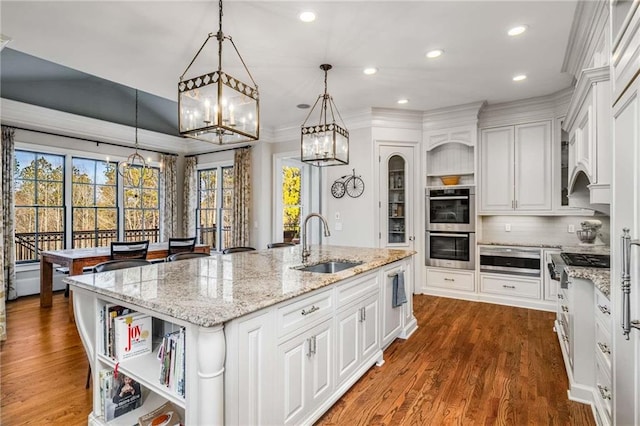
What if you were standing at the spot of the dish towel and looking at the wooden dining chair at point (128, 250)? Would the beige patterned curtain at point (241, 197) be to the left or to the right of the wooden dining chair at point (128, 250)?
right

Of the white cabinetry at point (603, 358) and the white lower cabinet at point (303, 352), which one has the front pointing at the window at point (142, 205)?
the white cabinetry

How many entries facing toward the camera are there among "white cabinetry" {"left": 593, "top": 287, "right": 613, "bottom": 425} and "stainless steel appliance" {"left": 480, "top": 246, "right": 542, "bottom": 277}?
1

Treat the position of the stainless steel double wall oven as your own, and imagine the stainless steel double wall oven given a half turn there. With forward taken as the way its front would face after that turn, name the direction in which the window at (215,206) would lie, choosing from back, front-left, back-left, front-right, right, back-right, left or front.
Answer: left

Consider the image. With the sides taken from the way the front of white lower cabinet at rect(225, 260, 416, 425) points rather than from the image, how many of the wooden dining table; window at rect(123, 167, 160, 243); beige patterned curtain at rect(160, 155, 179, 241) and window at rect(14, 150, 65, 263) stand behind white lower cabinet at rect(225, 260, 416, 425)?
4

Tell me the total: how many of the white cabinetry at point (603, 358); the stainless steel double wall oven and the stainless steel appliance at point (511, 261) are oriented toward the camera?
2

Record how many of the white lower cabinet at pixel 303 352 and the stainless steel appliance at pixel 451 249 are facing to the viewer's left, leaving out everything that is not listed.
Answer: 0

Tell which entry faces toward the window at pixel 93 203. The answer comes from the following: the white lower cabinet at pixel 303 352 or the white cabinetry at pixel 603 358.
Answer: the white cabinetry

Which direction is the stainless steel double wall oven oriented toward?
toward the camera

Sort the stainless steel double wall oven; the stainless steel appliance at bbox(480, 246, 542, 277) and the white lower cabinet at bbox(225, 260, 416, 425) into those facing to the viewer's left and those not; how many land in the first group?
0

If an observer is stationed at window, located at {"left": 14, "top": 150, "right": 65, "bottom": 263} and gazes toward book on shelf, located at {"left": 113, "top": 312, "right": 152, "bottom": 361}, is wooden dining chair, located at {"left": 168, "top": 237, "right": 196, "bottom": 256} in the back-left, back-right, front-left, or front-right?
front-left

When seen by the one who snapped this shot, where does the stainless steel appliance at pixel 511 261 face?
facing the viewer

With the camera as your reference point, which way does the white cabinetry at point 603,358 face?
facing to the left of the viewer

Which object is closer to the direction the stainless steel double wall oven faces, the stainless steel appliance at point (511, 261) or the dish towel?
the dish towel

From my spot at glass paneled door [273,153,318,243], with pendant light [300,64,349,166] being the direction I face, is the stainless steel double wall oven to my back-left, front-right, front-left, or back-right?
front-left
